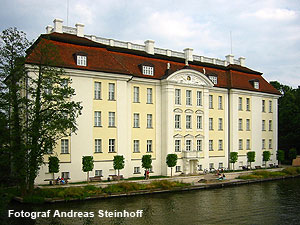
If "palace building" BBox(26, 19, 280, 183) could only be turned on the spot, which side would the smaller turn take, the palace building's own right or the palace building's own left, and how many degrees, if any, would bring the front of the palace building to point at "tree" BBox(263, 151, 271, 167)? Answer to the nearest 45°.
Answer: approximately 90° to the palace building's own left

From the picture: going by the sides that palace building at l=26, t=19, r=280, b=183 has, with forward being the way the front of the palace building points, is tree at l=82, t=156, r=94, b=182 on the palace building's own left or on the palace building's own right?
on the palace building's own right

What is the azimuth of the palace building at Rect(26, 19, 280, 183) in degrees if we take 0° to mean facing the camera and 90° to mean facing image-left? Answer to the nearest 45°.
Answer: approximately 315°
